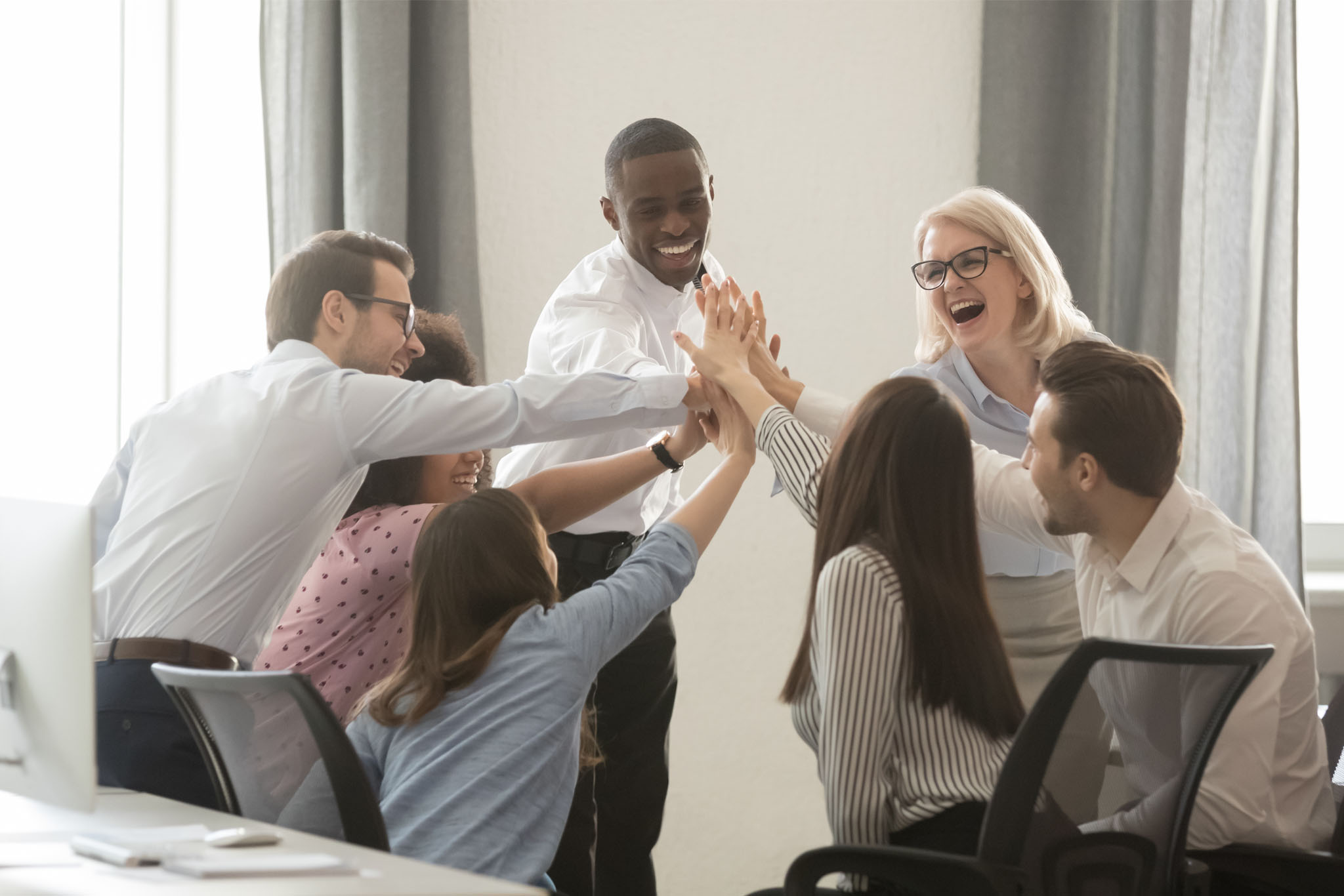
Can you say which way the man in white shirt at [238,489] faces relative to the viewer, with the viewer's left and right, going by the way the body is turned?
facing away from the viewer and to the right of the viewer

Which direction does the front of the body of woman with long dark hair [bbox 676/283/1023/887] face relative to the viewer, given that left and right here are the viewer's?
facing away from the viewer and to the left of the viewer

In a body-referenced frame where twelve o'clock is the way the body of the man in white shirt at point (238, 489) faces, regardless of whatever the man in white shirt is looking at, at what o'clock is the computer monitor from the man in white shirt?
The computer monitor is roughly at 5 o'clock from the man in white shirt.

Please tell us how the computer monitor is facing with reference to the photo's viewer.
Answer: facing away from the viewer and to the right of the viewer

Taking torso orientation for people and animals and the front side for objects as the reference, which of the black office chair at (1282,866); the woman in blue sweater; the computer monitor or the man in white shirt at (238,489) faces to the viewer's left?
the black office chair

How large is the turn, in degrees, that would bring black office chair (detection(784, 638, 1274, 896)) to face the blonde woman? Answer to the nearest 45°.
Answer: approximately 45° to its right

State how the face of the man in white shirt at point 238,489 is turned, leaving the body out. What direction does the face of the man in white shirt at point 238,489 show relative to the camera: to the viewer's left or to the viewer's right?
to the viewer's right

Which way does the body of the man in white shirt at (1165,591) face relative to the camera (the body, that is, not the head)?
to the viewer's left

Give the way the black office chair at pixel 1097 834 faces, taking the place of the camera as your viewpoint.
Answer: facing away from the viewer and to the left of the viewer

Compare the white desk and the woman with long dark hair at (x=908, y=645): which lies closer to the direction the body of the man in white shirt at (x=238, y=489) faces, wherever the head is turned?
the woman with long dark hair
